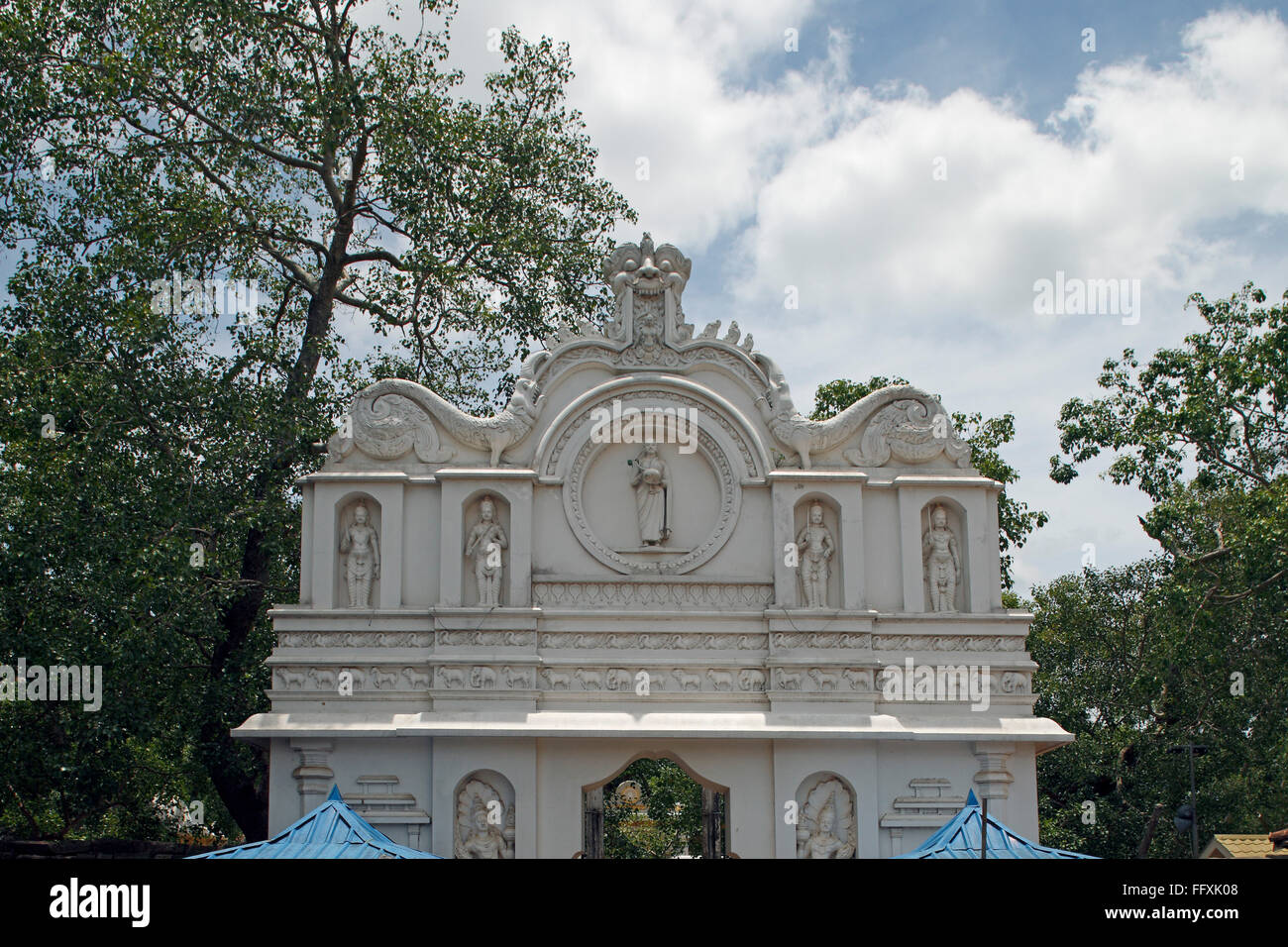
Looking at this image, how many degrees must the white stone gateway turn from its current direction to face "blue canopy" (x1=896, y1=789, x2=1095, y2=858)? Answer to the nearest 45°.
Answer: approximately 45° to its left

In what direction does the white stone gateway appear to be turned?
toward the camera

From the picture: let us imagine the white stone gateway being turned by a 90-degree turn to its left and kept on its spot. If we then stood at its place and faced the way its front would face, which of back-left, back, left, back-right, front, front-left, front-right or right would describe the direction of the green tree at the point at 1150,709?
front-left

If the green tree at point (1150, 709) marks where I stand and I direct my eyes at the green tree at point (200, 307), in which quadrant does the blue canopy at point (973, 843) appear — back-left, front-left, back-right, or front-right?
front-left

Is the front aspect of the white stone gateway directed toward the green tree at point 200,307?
no

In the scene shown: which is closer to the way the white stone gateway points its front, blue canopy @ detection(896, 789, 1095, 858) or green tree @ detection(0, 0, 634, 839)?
the blue canopy

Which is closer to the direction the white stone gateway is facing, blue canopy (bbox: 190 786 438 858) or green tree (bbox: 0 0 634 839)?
the blue canopy

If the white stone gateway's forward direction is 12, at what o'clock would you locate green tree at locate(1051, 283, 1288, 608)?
The green tree is roughly at 8 o'clock from the white stone gateway.

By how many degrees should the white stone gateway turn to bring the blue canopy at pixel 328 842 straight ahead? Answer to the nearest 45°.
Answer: approximately 45° to its right

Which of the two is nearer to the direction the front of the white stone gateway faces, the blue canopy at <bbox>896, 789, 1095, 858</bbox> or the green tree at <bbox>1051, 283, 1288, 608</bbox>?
the blue canopy
